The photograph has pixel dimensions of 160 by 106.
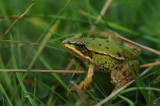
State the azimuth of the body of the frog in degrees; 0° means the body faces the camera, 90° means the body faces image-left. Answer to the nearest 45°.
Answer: approximately 90°
